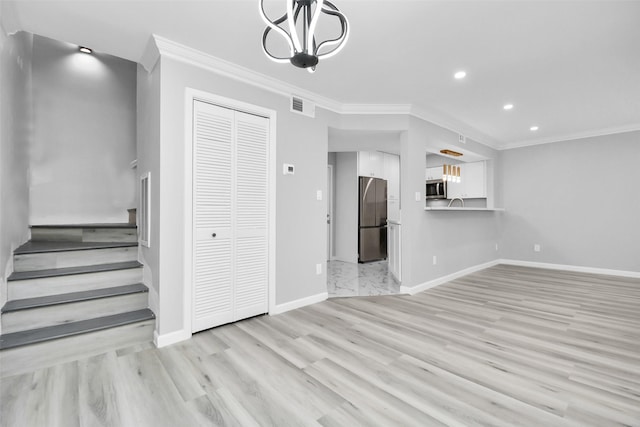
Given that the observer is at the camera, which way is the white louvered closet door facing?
facing the viewer and to the right of the viewer

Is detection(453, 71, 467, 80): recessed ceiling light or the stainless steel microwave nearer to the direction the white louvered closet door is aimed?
the recessed ceiling light

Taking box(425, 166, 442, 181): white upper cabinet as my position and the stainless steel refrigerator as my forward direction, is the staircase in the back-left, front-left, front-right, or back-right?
front-left

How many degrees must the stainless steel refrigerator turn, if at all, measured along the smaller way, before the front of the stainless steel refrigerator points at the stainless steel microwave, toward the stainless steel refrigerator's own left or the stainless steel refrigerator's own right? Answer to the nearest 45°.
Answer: approximately 45° to the stainless steel refrigerator's own left

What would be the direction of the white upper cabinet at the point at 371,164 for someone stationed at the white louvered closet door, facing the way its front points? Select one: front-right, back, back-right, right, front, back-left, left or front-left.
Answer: left

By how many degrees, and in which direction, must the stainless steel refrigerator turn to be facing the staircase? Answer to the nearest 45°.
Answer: approximately 90° to its right

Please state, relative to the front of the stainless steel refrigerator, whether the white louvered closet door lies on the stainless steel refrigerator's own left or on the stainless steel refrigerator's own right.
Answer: on the stainless steel refrigerator's own right

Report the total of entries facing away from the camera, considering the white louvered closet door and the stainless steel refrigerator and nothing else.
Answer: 0

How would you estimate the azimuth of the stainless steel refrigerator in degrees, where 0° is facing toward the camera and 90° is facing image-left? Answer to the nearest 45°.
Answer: approximately 315°

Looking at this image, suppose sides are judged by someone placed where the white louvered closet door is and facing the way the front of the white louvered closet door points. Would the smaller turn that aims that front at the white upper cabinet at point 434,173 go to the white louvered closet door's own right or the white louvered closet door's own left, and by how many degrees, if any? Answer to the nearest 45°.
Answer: approximately 90° to the white louvered closet door's own left
